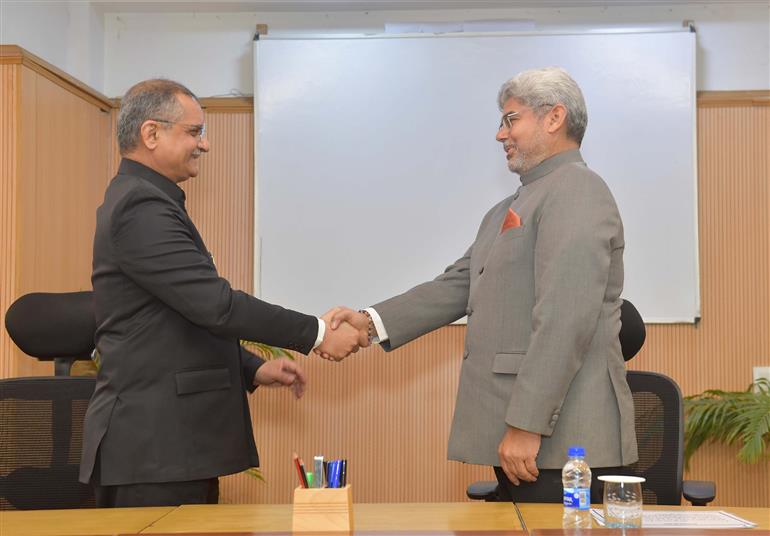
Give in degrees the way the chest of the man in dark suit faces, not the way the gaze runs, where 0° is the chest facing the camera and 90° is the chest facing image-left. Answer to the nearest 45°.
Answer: approximately 270°

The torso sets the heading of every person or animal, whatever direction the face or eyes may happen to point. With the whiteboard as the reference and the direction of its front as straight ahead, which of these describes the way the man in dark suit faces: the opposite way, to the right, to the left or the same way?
to the left

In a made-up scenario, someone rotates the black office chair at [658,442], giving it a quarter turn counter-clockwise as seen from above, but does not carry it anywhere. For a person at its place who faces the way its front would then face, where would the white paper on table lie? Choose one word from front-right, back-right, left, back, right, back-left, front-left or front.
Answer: right

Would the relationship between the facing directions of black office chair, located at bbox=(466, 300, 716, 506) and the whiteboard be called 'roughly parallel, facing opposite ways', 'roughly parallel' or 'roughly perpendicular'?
roughly parallel

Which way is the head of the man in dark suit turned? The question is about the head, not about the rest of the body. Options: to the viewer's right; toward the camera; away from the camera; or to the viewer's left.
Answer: to the viewer's right

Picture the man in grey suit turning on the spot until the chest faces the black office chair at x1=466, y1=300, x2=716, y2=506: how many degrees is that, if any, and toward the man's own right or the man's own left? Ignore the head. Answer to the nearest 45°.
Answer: approximately 135° to the man's own right

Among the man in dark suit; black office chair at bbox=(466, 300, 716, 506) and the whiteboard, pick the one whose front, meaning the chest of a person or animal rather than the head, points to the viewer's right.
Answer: the man in dark suit

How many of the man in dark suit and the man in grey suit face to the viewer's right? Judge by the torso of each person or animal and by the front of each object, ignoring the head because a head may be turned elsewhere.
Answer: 1

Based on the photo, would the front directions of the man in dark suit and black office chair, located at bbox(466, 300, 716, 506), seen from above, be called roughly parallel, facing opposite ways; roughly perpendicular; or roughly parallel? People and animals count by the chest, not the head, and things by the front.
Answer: roughly perpendicular

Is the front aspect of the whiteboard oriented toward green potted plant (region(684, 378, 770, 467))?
no

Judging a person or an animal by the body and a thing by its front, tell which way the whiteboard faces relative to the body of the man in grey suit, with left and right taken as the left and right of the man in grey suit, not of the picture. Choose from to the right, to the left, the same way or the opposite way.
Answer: to the left

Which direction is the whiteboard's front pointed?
toward the camera

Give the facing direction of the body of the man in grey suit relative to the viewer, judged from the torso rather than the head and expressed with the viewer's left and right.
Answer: facing to the left of the viewer

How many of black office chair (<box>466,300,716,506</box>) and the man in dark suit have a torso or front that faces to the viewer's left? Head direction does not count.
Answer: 0

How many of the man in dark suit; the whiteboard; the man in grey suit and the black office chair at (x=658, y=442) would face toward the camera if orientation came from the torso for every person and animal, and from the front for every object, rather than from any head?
2

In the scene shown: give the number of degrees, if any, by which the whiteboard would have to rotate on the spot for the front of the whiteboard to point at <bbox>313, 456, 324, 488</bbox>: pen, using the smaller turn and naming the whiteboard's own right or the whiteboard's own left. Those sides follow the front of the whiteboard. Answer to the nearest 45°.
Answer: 0° — it already faces it

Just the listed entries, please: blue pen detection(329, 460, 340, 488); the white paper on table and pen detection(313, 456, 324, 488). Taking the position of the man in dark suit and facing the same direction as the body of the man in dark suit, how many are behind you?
0

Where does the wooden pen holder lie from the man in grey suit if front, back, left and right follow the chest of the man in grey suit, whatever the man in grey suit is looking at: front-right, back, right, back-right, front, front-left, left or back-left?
front-left

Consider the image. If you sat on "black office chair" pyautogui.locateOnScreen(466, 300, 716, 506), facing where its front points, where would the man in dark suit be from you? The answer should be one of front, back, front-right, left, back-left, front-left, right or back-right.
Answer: front-right

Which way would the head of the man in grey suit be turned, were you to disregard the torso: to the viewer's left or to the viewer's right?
to the viewer's left
